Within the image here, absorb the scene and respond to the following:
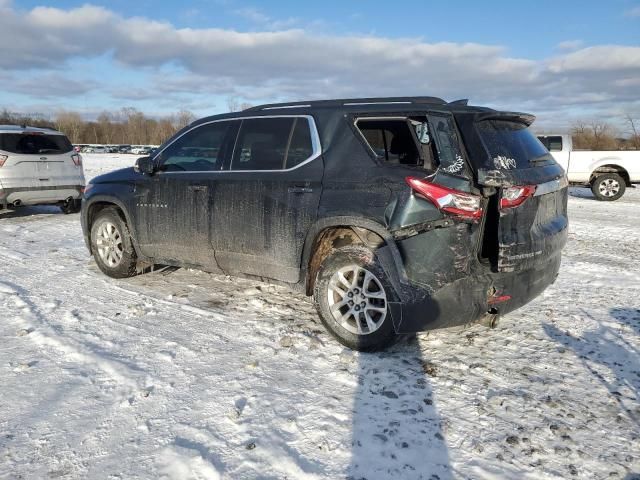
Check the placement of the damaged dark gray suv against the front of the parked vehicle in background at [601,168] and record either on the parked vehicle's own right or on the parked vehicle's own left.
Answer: on the parked vehicle's own left

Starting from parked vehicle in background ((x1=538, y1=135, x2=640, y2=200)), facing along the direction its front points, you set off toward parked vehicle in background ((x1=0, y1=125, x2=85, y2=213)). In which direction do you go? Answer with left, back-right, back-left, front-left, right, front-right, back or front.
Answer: front-left

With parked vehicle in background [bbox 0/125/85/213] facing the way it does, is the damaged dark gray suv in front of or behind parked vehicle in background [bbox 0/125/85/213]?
behind

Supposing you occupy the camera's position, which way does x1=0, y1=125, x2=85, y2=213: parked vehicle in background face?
facing away from the viewer

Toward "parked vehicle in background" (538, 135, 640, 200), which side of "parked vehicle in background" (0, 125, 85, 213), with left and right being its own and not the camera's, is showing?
right

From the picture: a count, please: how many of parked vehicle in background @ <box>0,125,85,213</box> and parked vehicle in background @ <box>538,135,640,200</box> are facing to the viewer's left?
1

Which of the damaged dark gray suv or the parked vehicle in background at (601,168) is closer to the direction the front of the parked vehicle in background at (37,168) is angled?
the parked vehicle in background

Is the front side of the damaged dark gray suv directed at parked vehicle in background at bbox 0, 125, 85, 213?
yes

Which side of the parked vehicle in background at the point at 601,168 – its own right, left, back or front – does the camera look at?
left

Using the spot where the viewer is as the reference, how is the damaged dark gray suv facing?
facing away from the viewer and to the left of the viewer

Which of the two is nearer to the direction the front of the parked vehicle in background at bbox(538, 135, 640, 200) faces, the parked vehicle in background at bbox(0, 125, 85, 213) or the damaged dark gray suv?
the parked vehicle in background
